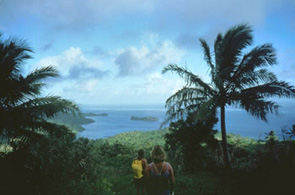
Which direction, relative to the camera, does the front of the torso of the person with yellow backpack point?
away from the camera

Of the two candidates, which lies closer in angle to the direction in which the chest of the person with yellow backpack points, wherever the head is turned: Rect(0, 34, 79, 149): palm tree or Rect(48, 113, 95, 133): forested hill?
the forested hill

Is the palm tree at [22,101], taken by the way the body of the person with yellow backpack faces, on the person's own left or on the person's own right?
on the person's own left

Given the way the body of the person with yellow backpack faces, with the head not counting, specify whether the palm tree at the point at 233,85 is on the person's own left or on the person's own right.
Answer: on the person's own right
